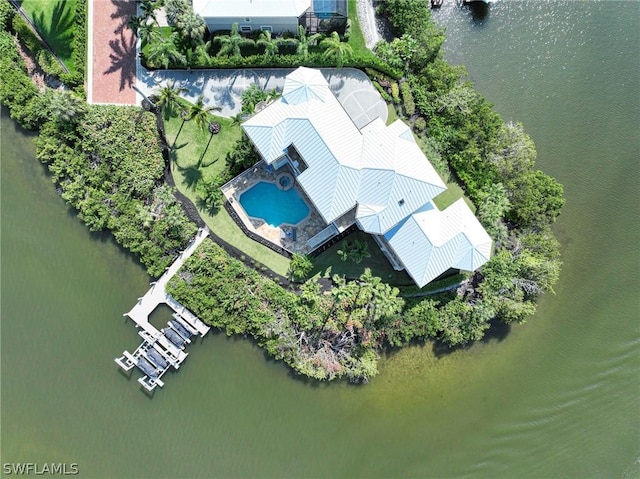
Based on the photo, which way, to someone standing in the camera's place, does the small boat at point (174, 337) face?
facing away from the viewer and to the left of the viewer

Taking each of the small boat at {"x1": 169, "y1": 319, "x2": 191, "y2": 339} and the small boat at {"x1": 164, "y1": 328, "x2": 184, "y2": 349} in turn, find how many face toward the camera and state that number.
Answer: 0

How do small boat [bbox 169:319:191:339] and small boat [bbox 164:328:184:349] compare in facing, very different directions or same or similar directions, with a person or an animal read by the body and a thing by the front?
same or similar directions
